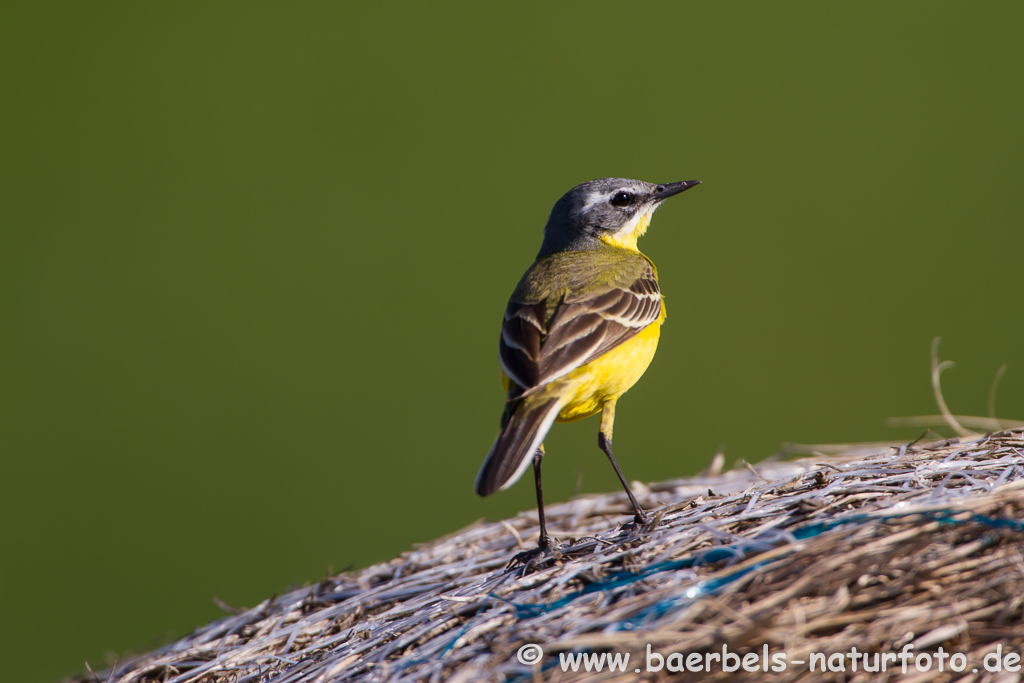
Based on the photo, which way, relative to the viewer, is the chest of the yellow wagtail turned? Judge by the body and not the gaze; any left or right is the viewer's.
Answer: facing away from the viewer and to the right of the viewer
